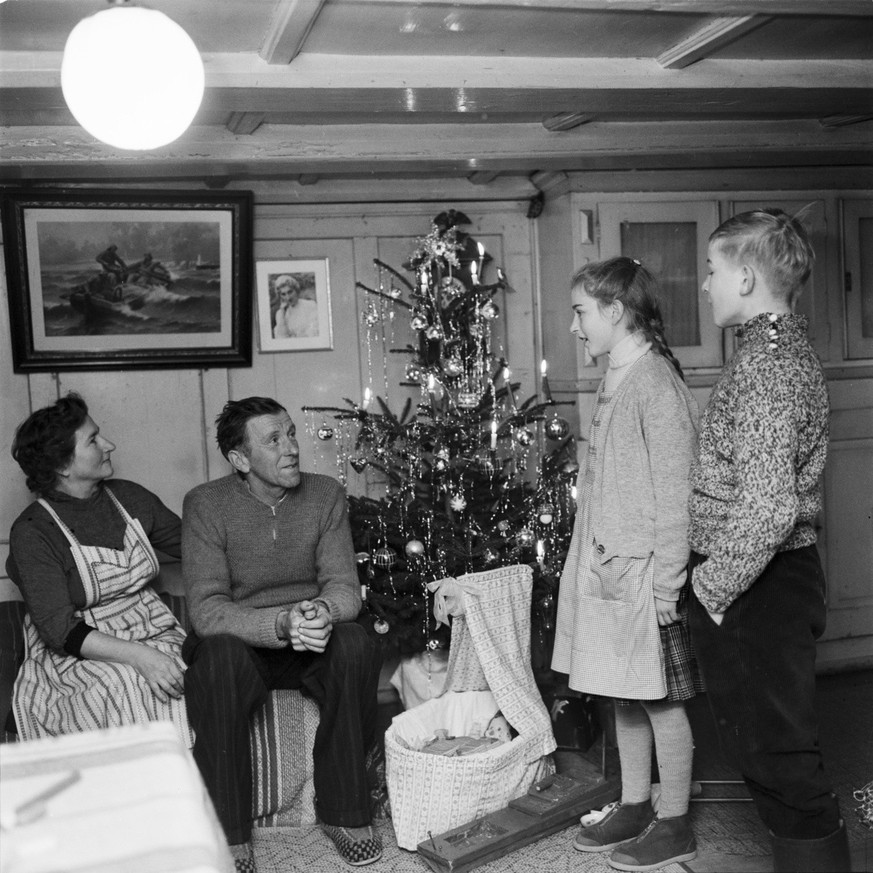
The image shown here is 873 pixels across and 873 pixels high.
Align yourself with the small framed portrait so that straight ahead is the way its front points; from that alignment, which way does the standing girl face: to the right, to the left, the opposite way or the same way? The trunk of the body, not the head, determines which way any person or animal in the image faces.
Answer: to the right

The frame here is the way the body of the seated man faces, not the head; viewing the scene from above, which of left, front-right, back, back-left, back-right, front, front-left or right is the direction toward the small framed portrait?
back

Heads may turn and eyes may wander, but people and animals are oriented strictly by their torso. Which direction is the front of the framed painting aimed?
toward the camera

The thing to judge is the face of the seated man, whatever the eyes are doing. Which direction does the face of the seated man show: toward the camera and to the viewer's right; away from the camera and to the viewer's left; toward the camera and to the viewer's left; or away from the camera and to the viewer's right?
toward the camera and to the viewer's right

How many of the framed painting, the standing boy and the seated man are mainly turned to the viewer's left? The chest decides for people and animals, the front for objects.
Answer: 1

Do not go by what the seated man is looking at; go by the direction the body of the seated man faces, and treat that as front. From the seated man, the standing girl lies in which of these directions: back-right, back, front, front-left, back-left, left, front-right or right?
front-left

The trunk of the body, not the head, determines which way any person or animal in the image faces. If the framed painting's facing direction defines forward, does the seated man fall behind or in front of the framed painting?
in front

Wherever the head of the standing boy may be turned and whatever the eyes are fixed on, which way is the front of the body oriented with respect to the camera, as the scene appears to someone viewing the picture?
to the viewer's left

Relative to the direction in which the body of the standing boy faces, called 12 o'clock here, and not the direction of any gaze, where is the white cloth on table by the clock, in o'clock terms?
The white cloth on table is roughly at 10 o'clock from the standing boy.

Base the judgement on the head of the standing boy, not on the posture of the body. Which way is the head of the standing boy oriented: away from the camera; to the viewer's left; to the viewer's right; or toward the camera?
to the viewer's left

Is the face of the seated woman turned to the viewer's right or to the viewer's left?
to the viewer's right

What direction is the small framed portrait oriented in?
toward the camera

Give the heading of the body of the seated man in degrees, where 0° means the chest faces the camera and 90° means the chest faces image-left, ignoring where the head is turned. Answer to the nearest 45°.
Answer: approximately 0°
